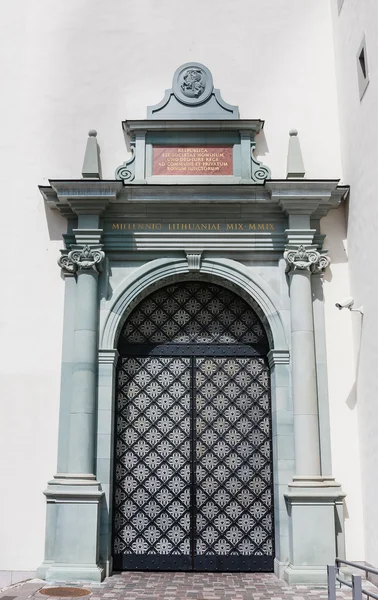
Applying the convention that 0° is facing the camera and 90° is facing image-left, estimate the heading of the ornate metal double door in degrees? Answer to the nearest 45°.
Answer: approximately 0°

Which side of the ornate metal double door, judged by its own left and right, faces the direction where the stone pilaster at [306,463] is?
left
